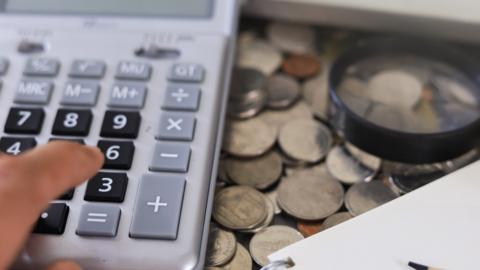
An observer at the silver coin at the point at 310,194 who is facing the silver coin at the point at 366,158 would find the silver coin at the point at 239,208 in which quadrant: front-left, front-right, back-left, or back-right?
back-left

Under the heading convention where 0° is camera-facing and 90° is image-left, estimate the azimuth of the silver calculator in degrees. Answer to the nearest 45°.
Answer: approximately 0°
